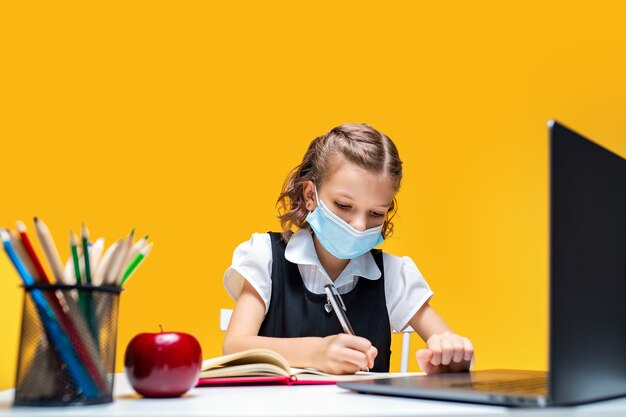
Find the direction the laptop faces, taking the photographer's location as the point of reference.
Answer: facing away from the viewer and to the left of the viewer
